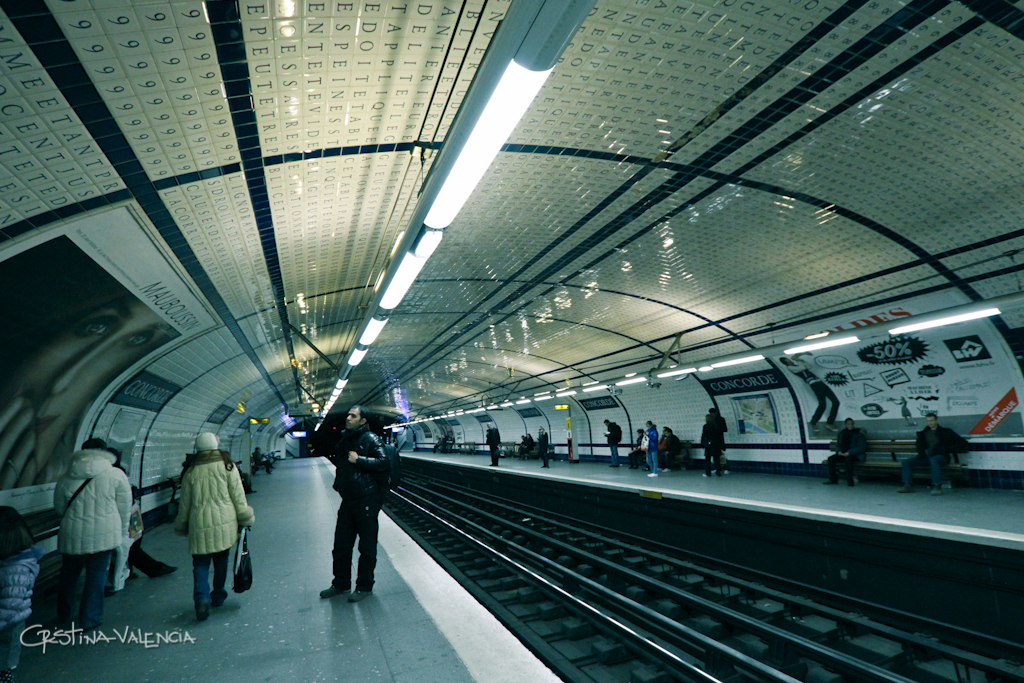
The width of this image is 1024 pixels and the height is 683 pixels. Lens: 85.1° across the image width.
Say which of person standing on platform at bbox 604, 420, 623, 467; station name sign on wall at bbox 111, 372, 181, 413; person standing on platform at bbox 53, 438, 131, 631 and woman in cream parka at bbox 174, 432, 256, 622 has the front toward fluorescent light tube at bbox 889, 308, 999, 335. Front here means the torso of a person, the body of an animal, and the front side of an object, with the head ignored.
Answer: the station name sign on wall

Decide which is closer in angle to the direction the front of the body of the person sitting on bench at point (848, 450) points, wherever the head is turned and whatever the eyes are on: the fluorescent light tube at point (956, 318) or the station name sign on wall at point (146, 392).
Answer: the station name sign on wall

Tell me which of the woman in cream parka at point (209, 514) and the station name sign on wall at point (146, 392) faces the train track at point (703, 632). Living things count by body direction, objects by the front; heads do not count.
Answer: the station name sign on wall

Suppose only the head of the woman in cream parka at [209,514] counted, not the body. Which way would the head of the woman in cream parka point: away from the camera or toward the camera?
away from the camera

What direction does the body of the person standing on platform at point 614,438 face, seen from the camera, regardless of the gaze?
to the viewer's left

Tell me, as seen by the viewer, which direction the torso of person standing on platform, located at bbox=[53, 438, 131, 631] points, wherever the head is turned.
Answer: away from the camera

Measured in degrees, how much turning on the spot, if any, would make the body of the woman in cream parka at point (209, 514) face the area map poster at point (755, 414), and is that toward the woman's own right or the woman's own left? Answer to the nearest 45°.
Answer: approximately 90° to the woman's own right

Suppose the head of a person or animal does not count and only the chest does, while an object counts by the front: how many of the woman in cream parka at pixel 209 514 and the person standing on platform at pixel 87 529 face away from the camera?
2

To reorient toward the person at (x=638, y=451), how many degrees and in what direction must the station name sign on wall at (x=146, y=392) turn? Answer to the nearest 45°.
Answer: approximately 45° to its left

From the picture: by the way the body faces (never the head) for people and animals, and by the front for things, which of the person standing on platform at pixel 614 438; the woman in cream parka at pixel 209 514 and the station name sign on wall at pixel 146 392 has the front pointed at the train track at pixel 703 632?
the station name sign on wall

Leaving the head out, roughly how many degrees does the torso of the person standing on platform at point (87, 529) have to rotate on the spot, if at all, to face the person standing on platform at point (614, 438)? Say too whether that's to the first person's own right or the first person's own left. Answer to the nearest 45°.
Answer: approximately 45° to the first person's own right
